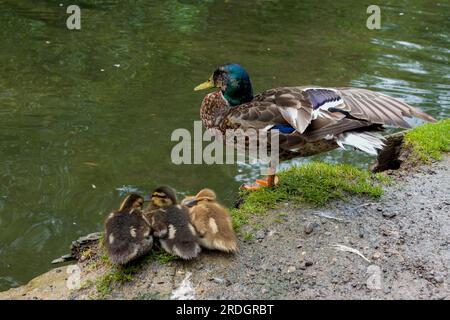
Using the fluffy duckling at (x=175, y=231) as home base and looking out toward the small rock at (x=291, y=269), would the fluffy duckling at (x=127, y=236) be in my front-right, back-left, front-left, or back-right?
back-right

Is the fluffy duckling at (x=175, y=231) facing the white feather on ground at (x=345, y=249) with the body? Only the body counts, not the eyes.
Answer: no

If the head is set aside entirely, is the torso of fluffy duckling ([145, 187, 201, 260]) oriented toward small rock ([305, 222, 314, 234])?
no

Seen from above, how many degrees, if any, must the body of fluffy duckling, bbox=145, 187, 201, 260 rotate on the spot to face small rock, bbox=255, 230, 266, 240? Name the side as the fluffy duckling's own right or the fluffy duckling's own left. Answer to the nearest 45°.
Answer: approximately 90° to the fluffy duckling's own right

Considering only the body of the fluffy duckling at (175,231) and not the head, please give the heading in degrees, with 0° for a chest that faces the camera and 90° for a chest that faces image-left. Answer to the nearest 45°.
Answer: approximately 135°

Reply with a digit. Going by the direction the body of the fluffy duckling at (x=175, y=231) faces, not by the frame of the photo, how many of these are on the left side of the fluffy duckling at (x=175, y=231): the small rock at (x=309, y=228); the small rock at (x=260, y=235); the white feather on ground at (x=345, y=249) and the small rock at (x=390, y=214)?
0

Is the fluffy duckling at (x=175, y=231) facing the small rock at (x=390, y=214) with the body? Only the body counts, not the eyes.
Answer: no
